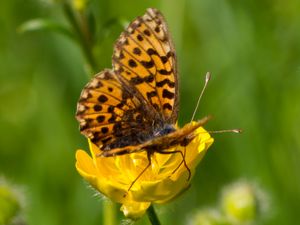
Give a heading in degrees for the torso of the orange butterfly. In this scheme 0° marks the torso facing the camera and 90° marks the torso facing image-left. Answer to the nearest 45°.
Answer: approximately 270°
